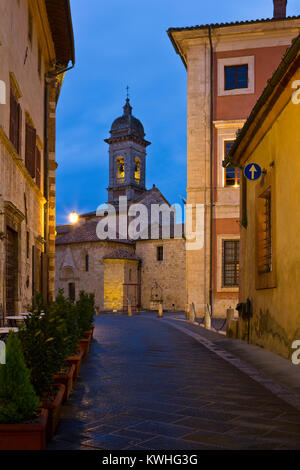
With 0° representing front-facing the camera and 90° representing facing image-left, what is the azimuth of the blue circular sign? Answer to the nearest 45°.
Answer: approximately 0°

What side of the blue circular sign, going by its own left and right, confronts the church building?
back

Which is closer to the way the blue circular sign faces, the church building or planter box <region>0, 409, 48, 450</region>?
the planter box
